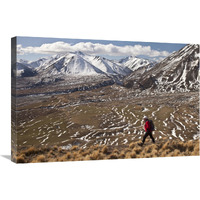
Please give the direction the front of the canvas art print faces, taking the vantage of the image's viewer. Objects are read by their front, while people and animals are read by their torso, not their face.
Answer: facing the viewer and to the right of the viewer
